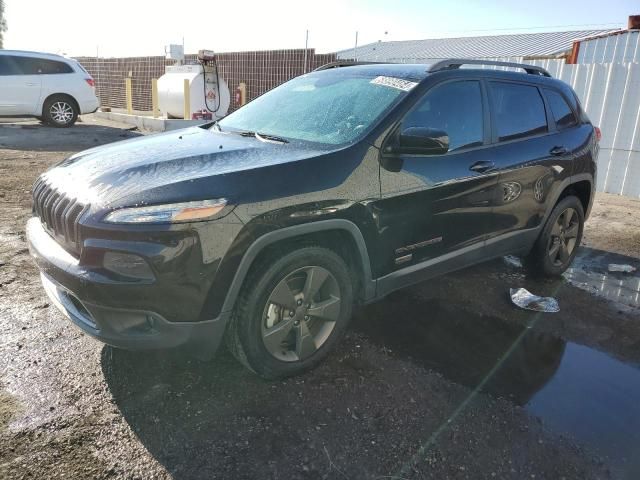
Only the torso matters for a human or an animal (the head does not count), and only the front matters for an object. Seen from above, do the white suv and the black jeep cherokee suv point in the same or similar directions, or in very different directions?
same or similar directions

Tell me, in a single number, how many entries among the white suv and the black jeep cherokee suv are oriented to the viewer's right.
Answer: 0

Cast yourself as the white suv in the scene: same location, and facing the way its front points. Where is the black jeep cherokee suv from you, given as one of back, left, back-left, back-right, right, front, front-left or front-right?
left

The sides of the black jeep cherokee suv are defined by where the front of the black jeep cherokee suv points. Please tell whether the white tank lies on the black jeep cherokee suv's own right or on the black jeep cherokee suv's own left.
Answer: on the black jeep cherokee suv's own right

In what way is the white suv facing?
to the viewer's left

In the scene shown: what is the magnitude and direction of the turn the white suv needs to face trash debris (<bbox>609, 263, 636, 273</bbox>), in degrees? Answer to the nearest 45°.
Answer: approximately 135° to its left

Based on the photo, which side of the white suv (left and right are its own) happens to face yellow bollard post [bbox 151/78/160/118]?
back

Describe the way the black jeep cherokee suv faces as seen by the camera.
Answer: facing the viewer and to the left of the viewer

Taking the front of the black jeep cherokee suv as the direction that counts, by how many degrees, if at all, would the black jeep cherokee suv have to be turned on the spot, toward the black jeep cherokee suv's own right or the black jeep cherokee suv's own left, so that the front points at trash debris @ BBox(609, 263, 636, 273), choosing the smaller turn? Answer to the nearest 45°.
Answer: approximately 180°
